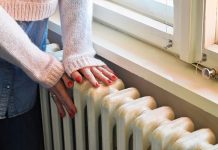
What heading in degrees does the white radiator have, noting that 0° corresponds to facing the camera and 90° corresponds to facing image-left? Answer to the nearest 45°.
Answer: approximately 45°
